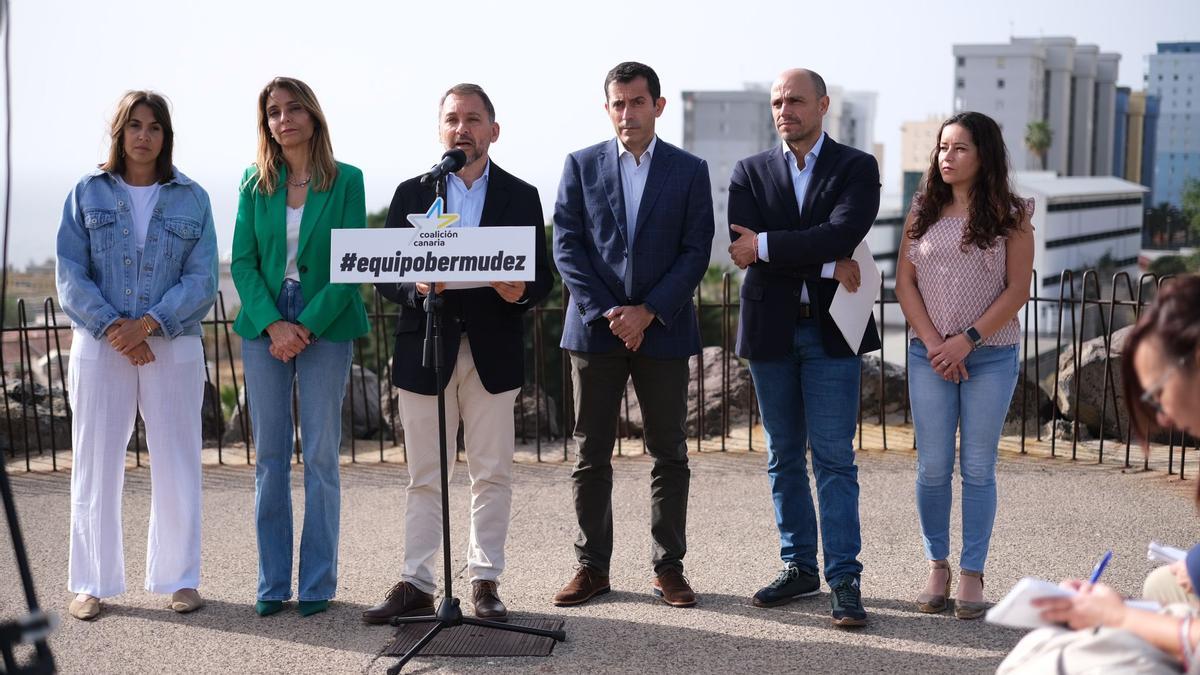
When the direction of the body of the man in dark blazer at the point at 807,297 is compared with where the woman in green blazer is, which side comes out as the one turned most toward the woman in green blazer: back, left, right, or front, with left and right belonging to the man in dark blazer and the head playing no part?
right

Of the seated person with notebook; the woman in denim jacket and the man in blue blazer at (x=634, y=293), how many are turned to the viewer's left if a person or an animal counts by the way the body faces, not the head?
1

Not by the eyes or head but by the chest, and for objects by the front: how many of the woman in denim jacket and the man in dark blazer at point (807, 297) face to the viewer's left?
0

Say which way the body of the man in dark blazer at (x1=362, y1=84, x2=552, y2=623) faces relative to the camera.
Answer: toward the camera

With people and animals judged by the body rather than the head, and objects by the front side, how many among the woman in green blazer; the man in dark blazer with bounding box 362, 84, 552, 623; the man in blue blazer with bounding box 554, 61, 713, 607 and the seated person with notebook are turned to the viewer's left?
1

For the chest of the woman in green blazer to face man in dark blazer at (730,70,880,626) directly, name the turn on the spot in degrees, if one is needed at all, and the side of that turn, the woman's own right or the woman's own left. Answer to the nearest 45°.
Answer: approximately 90° to the woman's own left

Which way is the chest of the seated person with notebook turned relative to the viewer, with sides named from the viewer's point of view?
facing to the left of the viewer

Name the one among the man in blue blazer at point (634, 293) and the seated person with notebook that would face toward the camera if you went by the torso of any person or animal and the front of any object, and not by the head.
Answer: the man in blue blazer

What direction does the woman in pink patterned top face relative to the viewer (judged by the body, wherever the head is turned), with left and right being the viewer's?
facing the viewer and to the left of the viewer

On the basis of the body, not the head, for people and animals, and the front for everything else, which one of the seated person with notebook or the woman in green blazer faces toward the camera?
the woman in green blazer

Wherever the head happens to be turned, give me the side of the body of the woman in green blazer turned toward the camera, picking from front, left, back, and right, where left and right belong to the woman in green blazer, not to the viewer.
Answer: front

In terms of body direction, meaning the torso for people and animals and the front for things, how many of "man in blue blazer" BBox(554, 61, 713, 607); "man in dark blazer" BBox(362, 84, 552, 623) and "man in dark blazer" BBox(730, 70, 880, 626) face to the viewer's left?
0

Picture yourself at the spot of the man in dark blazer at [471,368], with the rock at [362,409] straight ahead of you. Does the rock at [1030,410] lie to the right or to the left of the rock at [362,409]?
right

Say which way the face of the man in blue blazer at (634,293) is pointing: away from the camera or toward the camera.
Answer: toward the camera

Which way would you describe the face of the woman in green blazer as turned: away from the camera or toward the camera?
toward the camera

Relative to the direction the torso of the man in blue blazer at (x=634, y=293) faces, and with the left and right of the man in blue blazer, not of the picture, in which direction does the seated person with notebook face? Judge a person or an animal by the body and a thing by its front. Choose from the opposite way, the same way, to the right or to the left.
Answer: to the right

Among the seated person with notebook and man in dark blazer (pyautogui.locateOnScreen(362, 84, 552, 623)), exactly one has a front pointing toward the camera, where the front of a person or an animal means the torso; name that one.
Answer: the man in dark blazer

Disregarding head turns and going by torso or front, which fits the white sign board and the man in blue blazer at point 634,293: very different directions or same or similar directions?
same or similar directions

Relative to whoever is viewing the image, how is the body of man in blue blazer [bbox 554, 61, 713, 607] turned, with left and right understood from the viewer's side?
facing the viewer

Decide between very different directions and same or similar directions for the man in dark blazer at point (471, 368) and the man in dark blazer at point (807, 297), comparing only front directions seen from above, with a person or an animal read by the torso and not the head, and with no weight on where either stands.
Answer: same or similar directions
